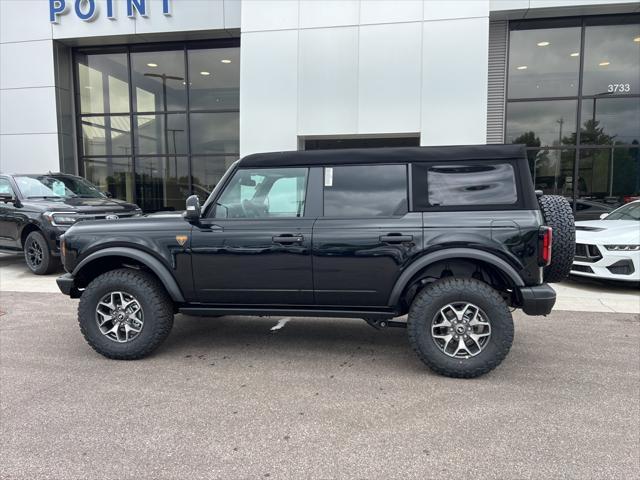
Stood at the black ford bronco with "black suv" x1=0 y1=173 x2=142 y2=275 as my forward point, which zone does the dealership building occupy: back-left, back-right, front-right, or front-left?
front-right

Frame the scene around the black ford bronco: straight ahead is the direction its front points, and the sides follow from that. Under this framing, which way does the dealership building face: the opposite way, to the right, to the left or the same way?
to the left

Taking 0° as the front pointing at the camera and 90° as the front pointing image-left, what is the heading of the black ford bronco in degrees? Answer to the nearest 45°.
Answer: approximately 90°

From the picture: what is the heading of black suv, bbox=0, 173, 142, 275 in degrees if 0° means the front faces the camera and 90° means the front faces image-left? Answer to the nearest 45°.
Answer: approximately 315°

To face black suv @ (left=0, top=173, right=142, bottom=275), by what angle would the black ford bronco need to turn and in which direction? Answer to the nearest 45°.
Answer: approximately 45° to its right

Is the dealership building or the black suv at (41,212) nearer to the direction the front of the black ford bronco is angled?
the black suv

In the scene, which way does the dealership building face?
toward the camera

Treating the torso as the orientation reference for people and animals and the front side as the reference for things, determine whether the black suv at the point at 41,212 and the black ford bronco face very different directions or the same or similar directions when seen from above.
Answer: very different directions

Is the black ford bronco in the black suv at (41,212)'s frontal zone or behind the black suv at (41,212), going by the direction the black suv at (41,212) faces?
frontal zone

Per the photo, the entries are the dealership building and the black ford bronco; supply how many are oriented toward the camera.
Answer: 1

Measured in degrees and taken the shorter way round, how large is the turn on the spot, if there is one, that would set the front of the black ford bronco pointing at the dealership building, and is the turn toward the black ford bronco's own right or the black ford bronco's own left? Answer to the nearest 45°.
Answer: approximately 90° to the black ford bronco's own right
